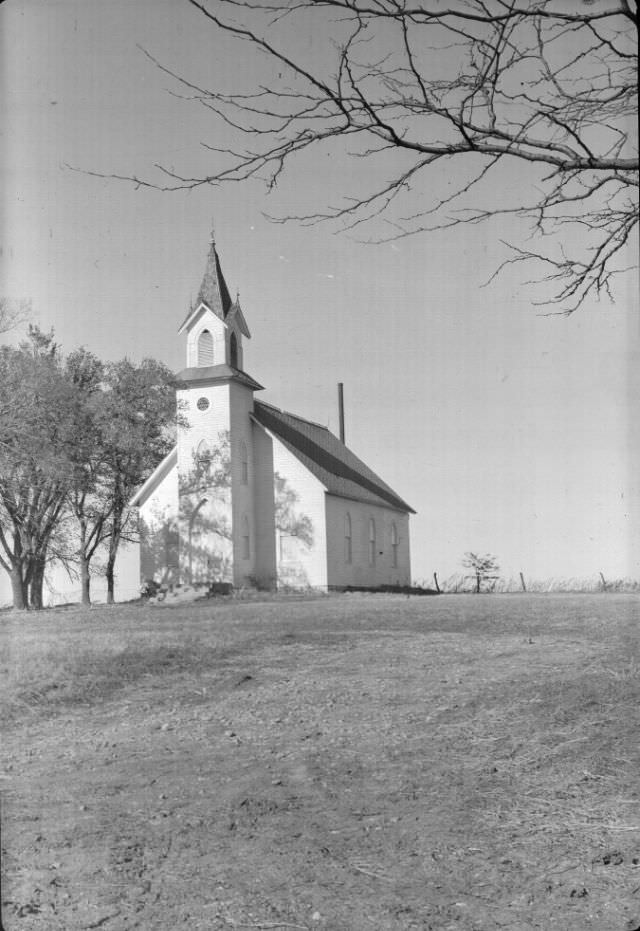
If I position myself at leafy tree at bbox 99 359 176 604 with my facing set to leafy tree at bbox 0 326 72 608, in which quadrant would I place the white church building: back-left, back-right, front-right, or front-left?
back-right

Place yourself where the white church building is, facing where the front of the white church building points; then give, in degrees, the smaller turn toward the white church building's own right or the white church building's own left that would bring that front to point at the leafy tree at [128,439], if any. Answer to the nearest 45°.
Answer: approximately 90° to the white church building's own right

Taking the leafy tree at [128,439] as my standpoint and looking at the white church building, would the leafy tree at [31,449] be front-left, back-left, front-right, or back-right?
back-left
